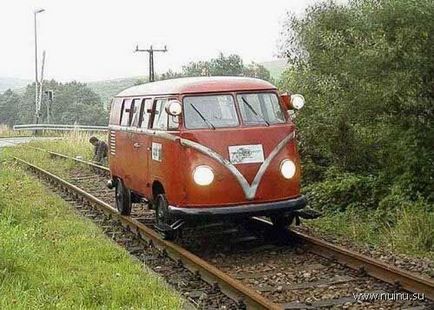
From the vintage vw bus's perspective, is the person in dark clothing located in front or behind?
behind

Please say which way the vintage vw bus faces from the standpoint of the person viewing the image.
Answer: facing the viewer and to the right of the viewer

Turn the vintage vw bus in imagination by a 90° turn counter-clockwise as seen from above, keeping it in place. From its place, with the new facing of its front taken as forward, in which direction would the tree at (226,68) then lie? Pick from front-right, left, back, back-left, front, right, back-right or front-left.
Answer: front-left

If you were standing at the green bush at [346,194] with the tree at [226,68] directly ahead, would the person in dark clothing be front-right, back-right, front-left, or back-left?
front-left

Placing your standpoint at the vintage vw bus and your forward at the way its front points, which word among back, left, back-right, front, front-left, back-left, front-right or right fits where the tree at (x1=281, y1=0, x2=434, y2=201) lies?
left

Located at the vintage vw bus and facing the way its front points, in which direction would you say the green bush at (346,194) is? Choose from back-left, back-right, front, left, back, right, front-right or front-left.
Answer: left
